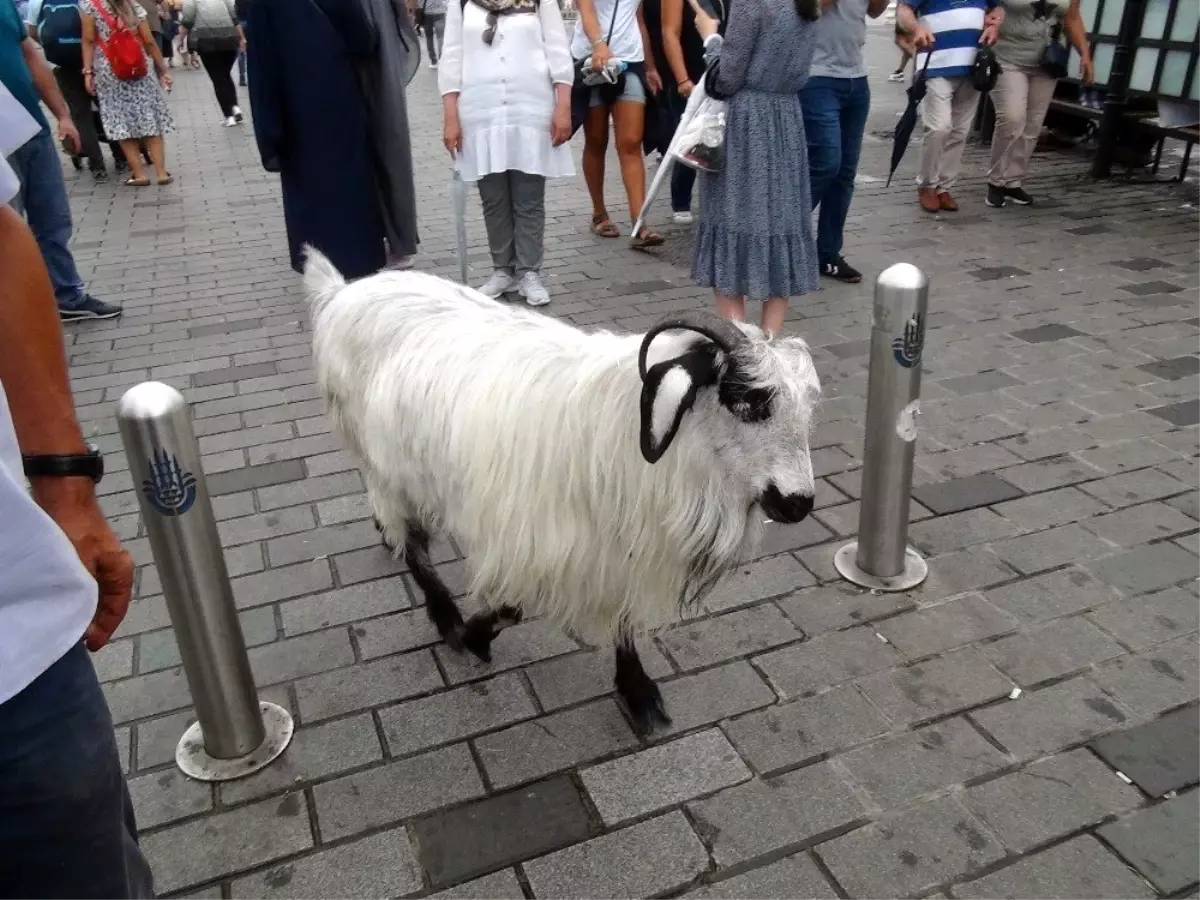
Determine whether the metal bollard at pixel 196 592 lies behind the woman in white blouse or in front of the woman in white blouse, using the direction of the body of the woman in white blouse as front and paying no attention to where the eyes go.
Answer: in front

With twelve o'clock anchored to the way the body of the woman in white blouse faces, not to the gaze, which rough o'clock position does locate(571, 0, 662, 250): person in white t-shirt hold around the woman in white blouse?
The person in white t-shirt is roughly at 7 o'clock from the woman in white blouse.

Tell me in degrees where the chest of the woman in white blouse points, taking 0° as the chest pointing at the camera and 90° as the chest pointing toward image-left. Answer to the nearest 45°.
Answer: approximately 0°

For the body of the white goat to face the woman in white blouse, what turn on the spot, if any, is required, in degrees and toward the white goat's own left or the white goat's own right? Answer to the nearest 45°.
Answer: approximately 135° to the white goat's own left

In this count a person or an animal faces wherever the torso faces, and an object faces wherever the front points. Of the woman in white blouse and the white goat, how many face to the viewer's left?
0

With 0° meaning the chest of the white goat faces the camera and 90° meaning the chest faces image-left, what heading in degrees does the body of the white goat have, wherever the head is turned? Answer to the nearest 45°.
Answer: approximately 315°

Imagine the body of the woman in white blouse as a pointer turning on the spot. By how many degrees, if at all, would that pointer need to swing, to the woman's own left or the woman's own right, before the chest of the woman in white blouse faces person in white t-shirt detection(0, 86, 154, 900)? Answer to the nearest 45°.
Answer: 0° — they already face them

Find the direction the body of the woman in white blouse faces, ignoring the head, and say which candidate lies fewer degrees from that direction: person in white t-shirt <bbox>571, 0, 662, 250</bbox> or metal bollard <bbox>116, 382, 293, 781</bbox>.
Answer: the metal bollard

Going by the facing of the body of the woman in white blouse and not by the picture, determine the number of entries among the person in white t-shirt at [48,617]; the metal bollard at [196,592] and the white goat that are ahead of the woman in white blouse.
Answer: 3

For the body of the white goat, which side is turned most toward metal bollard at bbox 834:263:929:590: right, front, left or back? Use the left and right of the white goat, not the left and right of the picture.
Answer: left

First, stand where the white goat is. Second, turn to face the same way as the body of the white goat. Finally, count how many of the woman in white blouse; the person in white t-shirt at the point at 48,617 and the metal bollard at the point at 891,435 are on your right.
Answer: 1

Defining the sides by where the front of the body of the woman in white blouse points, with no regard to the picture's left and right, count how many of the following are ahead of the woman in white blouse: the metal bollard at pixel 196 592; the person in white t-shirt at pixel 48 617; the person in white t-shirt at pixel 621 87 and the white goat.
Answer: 3

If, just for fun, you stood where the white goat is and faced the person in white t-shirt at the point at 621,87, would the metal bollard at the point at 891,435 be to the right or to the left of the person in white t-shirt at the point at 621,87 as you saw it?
right
